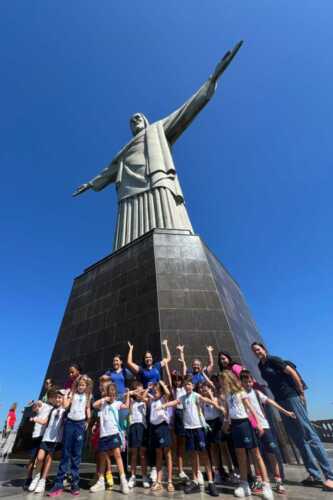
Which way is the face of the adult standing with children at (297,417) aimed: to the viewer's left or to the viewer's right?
to the viewer's left

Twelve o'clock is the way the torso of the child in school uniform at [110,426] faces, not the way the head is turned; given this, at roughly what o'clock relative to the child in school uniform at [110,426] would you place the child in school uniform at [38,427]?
the child in school uniform at [38,427] is roughly at 4 o'clock from the child in school uniform at [110,426].

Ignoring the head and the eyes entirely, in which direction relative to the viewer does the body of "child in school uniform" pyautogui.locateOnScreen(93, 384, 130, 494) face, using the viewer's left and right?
facing the viewer

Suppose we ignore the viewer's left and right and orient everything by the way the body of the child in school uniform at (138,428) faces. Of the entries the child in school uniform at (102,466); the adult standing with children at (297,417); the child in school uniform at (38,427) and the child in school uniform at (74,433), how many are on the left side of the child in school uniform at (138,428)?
1

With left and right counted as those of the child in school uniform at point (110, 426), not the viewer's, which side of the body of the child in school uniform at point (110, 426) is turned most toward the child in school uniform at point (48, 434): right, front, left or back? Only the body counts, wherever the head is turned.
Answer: right

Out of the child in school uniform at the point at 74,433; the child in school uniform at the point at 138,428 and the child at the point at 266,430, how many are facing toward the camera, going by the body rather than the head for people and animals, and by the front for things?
3

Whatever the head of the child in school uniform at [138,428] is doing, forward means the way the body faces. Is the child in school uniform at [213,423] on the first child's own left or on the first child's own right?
on the first child's own left

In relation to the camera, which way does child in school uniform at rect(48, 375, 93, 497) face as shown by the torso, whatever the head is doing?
toward the camera

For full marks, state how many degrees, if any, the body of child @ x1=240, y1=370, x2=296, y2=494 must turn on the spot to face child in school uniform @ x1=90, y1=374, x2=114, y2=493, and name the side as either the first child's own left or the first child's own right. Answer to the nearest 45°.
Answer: approximately 90° to the first child's own right

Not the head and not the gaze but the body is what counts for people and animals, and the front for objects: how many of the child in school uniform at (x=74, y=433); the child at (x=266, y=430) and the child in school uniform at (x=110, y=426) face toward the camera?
3

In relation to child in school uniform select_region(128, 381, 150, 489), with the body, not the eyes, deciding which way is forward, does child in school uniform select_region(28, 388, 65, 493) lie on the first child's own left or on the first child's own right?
on the first child's own right
